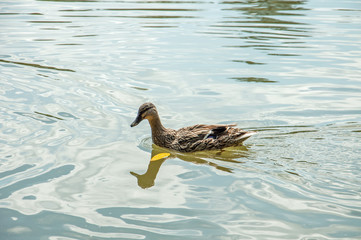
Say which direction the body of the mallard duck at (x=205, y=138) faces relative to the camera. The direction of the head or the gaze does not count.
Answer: to the viewer's left
